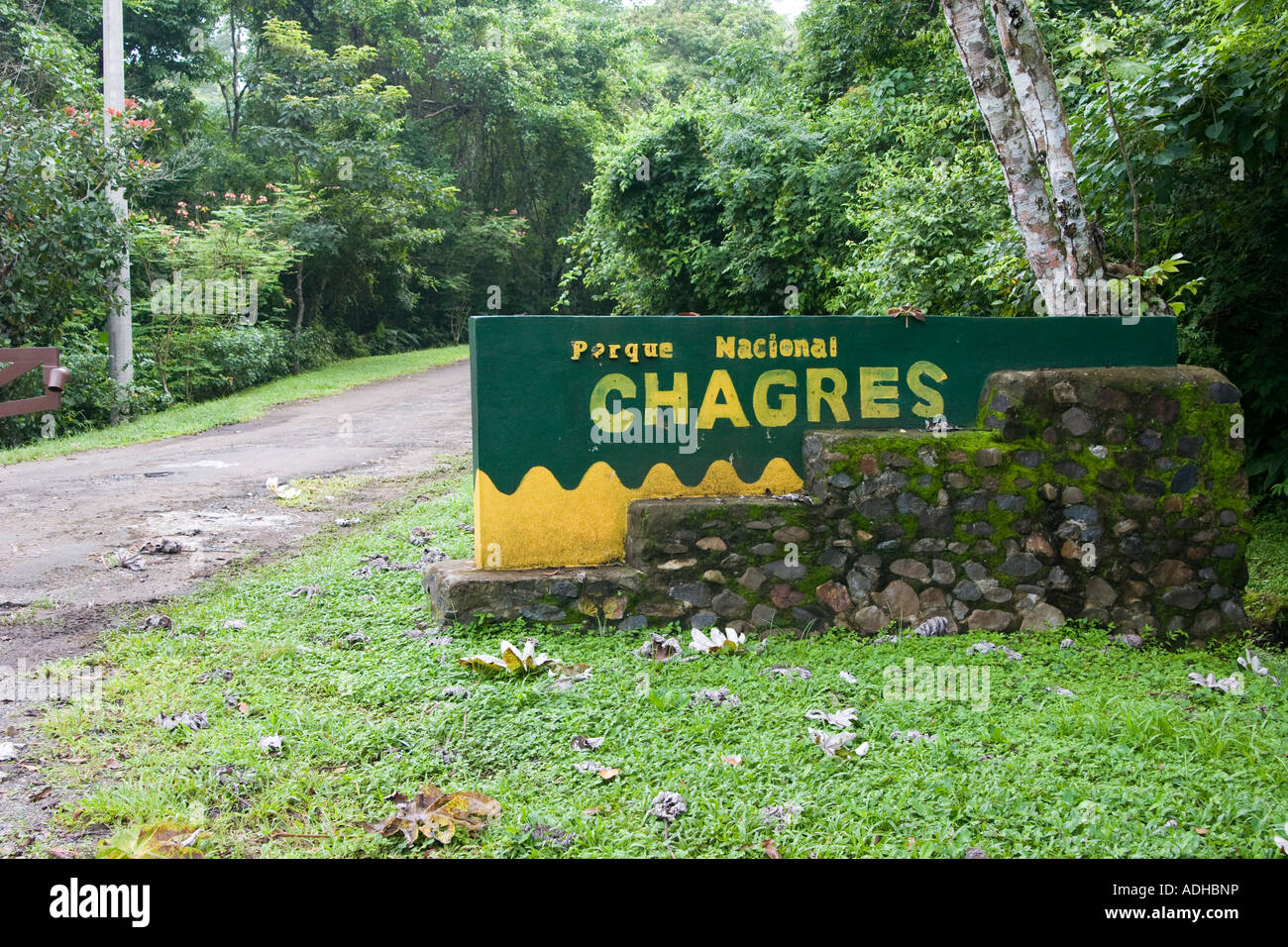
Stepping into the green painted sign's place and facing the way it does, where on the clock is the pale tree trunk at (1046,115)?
The pale tree trunk is roughly at 8 o'clock from the green painted sign.

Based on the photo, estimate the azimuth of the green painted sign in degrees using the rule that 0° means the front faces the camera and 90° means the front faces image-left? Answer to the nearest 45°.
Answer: approximately 0°

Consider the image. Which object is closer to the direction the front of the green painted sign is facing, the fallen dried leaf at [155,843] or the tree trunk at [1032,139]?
the fallen dried leaf

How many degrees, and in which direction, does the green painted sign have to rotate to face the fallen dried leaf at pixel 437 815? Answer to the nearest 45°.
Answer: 0° — it already faces it

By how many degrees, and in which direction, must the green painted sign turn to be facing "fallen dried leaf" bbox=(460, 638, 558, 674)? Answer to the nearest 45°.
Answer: approximately 45° to its right

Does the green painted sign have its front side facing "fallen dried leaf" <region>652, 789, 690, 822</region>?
yes
